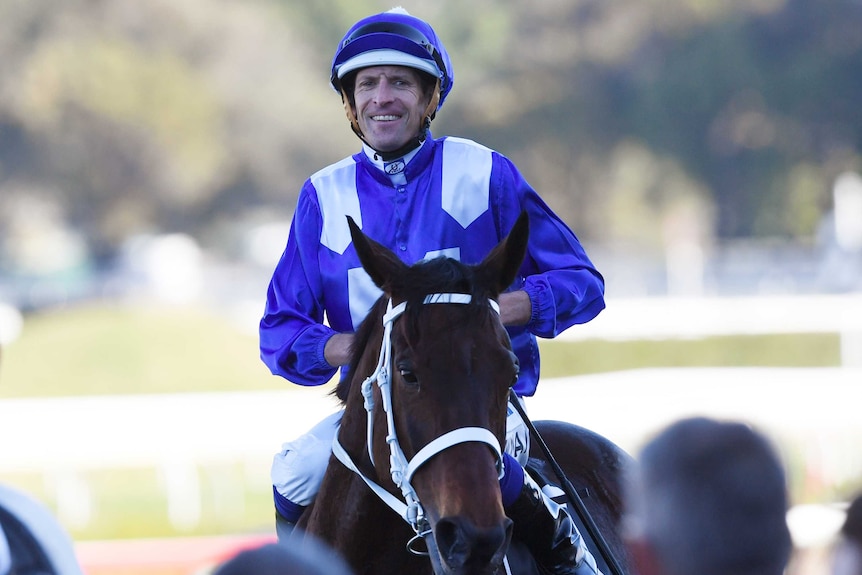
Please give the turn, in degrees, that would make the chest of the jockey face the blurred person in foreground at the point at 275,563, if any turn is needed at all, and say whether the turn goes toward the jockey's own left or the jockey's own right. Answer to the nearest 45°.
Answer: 0° — they already face them

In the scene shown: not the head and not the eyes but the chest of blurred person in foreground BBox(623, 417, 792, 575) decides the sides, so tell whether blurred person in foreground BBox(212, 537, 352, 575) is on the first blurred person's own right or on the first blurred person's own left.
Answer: on the first blurred person's own left

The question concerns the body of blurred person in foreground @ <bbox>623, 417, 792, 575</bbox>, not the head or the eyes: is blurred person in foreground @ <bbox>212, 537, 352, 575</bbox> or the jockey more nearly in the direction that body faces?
the jockey

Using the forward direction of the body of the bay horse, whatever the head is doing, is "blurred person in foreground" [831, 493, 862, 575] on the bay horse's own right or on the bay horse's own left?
on the bay horse's own left

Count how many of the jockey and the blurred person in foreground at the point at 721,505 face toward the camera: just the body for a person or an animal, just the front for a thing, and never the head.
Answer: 1

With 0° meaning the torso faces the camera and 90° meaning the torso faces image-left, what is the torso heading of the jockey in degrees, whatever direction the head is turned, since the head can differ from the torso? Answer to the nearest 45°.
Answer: approximately 0°

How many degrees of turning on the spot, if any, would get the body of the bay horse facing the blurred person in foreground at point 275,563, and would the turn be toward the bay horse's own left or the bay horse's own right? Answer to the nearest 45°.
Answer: approximately 45° to the bay horse's own left

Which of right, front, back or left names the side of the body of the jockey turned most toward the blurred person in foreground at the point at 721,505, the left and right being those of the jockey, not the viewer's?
front

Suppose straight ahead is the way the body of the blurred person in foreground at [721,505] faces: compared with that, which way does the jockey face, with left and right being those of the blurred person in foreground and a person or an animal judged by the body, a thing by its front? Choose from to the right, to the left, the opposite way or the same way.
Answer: the opposite way

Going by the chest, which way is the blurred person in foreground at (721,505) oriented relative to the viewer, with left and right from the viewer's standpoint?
facing away from the viewer

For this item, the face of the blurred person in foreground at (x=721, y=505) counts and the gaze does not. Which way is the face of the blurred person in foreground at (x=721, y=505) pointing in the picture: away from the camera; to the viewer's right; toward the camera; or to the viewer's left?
away from the camera

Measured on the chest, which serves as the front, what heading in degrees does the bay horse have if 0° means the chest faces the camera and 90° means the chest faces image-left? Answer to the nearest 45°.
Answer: approximately 45°
